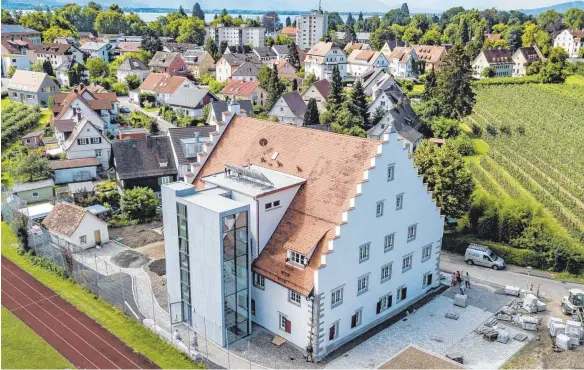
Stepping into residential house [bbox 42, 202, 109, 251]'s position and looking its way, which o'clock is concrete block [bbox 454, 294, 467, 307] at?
The concrete block is roughly at 12 o'clock from the residential house.

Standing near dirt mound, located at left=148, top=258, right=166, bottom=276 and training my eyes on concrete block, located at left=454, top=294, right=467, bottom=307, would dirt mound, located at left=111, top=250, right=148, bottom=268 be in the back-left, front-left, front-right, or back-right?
back-left

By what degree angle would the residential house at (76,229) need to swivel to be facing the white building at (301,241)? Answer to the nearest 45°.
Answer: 0° — it already faces it

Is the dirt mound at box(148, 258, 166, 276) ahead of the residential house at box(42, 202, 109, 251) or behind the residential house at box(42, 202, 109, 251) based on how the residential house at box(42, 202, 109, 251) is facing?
ahead

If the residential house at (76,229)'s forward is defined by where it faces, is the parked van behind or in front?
in front

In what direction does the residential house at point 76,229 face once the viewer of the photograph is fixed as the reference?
facing the viewer and to the right of the viewer
